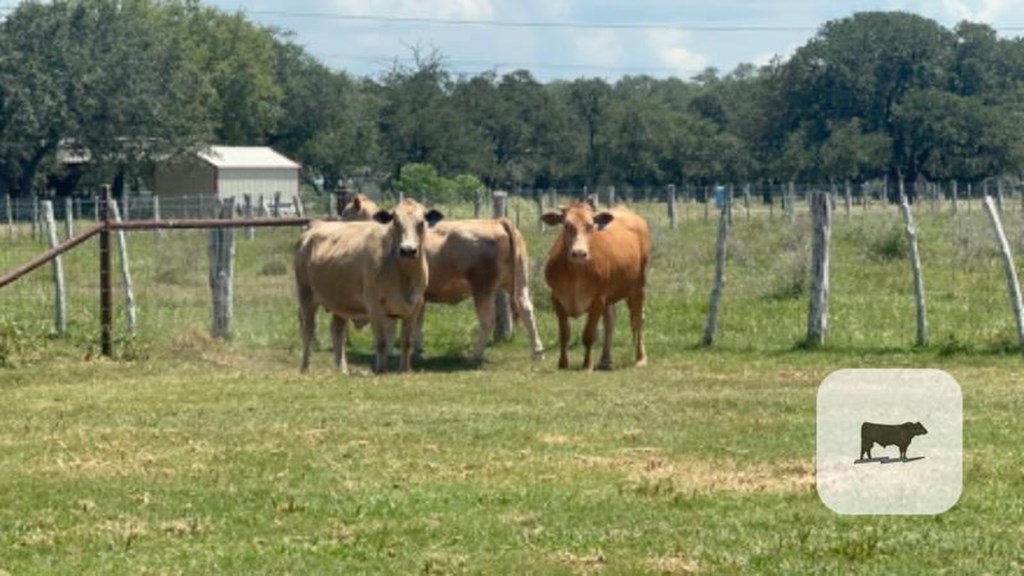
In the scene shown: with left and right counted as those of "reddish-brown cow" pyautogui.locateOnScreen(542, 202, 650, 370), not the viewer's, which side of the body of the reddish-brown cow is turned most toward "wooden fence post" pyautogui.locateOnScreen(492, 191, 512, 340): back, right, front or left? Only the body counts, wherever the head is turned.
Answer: right

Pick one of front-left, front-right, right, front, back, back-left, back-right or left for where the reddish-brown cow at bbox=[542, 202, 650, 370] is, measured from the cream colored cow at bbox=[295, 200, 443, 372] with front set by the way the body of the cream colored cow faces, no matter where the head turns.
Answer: front-left

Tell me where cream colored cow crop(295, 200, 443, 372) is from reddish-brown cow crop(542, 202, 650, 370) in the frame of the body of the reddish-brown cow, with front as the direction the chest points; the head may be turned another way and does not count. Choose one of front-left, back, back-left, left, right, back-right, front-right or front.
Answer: front-right

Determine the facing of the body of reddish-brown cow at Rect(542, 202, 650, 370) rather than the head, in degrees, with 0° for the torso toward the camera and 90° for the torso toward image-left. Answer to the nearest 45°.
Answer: approximately 45°

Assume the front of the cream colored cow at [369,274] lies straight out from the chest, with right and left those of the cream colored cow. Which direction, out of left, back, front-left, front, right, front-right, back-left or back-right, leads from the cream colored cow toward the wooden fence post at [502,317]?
left

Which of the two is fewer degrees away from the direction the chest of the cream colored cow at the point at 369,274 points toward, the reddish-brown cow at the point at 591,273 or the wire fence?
the reddish-brown cow

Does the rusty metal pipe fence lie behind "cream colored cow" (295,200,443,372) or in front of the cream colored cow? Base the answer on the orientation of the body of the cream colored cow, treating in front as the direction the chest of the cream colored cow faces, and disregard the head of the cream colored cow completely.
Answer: behind

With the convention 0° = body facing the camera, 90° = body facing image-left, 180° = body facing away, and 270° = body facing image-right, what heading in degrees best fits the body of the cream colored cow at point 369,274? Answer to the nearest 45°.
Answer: approximately 315°

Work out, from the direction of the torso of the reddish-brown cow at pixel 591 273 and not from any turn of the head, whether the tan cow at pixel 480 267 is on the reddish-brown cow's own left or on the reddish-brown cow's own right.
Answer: on the reddish-brown cow's own right
